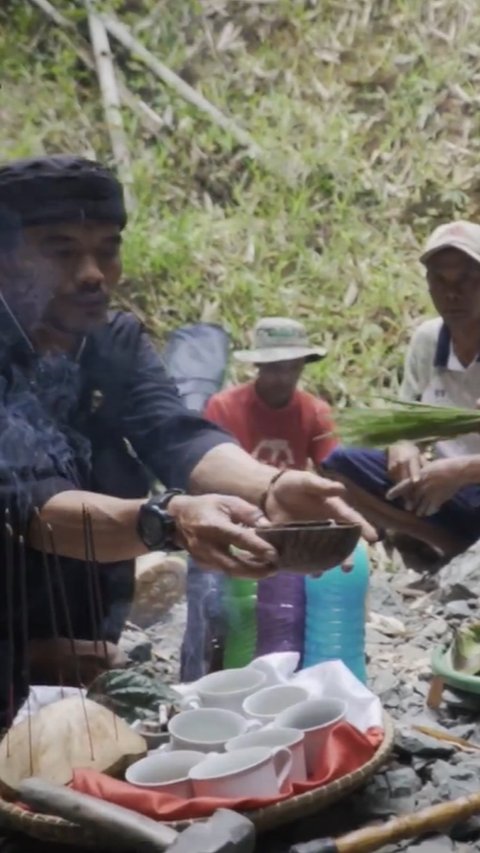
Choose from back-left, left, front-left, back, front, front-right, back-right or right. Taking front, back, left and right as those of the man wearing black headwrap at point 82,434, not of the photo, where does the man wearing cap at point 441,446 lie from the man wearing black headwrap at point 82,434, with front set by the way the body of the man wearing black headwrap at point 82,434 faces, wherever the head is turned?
left

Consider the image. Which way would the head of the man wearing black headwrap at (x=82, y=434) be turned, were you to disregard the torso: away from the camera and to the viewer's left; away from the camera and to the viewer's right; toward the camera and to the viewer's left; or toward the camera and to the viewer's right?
toward the camera and to the viewer's right

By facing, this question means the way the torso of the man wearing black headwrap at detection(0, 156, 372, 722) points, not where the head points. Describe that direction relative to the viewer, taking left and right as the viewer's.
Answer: facing the viewer and to the right of the viewer

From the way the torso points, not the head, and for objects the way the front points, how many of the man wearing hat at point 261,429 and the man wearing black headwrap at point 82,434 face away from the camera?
0

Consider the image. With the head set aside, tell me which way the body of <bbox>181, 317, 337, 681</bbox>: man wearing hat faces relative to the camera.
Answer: toward the camera
